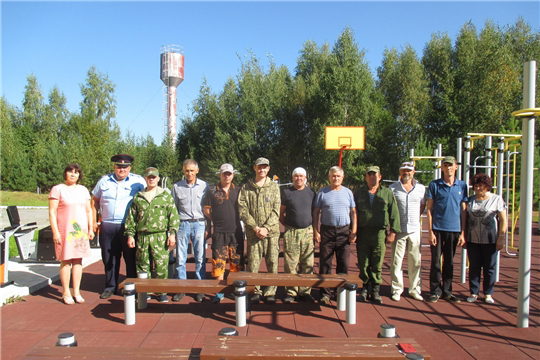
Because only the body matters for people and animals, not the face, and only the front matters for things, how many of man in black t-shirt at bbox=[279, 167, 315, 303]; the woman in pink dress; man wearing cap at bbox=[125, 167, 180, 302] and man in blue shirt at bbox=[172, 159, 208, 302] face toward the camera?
4

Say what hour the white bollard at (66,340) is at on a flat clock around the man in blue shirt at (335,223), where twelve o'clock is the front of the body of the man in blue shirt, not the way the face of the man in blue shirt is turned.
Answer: The white bollard is roughly at 1 o'clock from the man in blue shirt.

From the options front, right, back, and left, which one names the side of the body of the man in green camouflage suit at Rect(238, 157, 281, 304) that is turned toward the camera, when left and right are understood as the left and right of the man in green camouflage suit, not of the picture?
front

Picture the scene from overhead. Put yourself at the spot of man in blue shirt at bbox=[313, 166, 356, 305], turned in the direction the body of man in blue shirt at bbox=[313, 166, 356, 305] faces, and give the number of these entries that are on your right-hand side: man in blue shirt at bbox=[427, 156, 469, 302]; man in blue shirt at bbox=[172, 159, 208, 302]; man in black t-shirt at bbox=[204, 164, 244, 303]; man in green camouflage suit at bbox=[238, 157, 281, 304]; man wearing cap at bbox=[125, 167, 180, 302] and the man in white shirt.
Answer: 4

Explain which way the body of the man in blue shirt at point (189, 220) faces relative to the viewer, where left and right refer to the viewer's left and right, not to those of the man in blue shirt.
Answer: facing the viewer

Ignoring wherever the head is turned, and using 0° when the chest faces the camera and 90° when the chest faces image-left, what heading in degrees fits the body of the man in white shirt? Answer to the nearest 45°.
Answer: approximately 0°

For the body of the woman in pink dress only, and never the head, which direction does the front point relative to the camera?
toward the camera

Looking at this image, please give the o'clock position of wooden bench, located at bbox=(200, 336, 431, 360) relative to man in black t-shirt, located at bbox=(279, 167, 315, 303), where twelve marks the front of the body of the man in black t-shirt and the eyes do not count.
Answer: The wooden bench is roughly at 12 o'clock from the man in black t-shirt.

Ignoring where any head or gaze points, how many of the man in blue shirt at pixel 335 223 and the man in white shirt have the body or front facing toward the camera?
2

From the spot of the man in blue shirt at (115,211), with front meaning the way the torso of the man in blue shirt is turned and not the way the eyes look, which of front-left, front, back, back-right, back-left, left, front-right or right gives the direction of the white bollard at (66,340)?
front

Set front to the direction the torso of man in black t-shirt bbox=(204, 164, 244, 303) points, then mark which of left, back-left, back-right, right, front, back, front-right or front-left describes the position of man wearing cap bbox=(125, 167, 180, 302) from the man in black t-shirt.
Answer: right

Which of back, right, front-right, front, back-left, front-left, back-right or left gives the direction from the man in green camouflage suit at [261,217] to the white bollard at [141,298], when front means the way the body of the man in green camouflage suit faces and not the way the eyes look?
right

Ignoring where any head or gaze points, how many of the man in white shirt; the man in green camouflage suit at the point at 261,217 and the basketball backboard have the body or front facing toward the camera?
3
